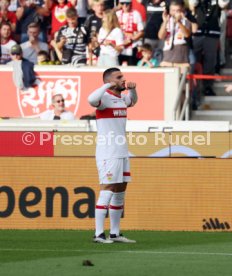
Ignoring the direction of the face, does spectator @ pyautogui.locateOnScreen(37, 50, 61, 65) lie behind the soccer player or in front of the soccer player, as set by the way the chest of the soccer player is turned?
behind

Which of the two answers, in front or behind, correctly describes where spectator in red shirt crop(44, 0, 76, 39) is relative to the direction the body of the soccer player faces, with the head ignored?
behind

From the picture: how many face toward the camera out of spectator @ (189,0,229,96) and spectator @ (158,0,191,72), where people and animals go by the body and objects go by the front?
2

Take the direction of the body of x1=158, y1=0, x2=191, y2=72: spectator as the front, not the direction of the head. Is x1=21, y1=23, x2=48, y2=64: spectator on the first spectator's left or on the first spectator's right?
on the first spectator's right

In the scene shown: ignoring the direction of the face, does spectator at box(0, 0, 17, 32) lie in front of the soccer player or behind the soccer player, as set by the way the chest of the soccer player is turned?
behind
